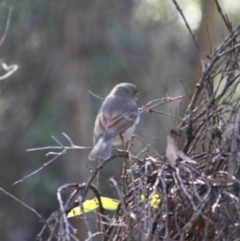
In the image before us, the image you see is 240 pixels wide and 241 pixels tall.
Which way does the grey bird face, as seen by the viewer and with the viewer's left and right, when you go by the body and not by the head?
facing away from the viewer and to the right of the viewer
